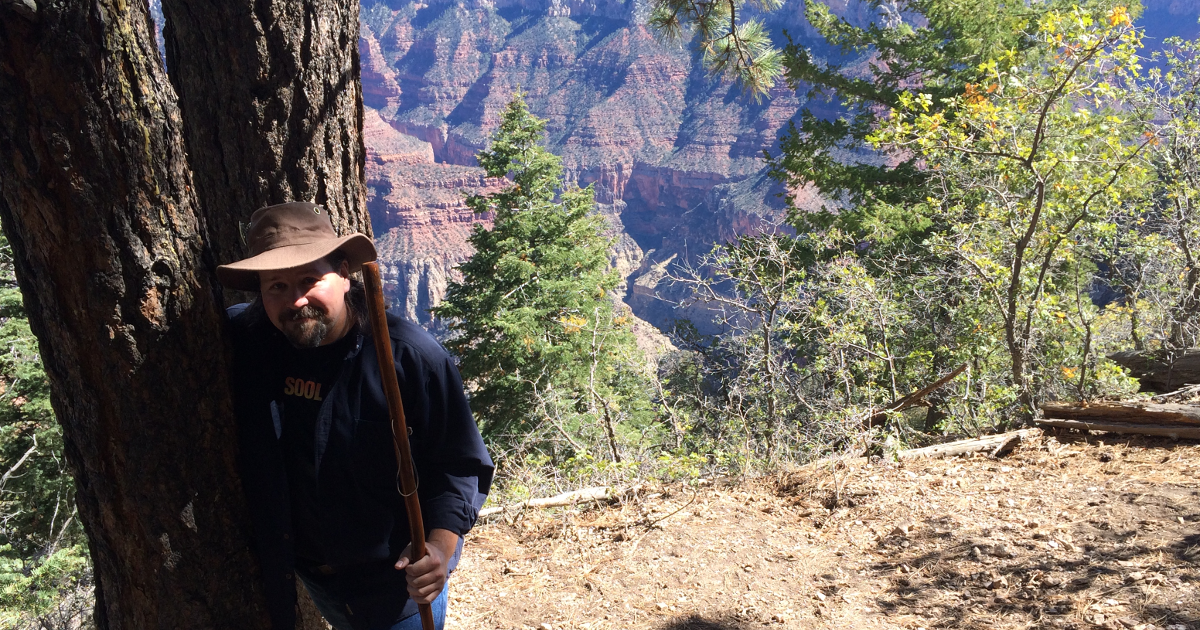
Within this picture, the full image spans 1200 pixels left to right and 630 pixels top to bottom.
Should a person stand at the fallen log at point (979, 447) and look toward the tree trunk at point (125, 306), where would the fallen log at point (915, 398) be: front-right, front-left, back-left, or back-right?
back-right

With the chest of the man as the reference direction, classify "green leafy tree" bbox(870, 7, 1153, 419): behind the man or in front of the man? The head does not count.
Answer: behind

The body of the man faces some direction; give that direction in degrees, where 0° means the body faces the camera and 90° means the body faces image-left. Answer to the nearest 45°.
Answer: approximately 45°

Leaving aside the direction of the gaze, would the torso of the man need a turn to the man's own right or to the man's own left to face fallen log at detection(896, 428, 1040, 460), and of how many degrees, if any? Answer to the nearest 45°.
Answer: approximately 180°

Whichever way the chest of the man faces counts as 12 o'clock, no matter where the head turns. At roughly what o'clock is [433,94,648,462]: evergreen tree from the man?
The evergreen tree is roughly at 5 o'clock from the man.

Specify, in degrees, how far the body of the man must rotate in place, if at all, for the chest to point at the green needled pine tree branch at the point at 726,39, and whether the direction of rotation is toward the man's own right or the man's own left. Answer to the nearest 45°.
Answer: approximately 180°

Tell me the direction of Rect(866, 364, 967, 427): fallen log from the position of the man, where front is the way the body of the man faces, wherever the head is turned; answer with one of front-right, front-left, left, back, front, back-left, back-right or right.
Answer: back
